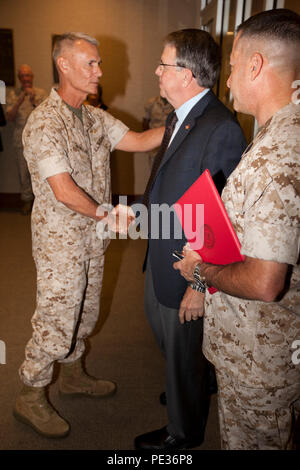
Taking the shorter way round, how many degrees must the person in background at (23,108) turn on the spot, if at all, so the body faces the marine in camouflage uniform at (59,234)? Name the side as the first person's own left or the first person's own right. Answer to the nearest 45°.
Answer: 0° — they already face them

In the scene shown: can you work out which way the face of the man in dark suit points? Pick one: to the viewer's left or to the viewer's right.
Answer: to the viewer's left

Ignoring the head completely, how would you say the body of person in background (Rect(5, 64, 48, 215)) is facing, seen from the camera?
toward the camera

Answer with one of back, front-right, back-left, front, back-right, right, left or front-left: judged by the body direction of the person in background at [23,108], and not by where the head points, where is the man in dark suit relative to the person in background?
front

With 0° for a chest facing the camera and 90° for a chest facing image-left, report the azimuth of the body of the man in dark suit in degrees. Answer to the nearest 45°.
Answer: approximately 90°

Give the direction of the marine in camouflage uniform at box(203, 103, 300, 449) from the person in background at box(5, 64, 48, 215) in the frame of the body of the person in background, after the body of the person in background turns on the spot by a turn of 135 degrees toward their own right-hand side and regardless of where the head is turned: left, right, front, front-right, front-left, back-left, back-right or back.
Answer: back-left

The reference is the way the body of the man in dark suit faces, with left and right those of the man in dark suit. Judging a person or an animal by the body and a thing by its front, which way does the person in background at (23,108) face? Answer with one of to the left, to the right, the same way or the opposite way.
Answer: to the left
